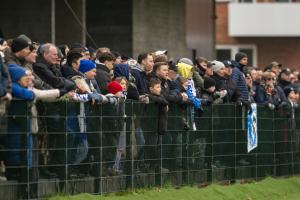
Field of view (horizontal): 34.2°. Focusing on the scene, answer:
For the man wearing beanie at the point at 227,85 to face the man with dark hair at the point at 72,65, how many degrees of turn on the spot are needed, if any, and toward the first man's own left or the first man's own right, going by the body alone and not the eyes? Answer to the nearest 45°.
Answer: approximately 90° to the first man's own right

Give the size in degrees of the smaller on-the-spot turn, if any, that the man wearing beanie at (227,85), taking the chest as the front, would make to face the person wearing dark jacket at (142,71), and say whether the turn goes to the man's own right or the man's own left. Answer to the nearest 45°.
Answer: approximately 90° to the man's own right

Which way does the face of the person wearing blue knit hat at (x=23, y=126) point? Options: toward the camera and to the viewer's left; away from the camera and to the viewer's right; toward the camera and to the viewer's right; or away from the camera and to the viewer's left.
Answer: toward the camera and to the viewer's right

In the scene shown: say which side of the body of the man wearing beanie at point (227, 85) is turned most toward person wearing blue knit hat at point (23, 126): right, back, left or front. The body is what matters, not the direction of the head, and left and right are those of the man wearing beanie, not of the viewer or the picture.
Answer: right

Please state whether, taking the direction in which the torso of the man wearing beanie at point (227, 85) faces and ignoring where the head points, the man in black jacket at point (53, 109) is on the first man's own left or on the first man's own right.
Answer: on the first man's own right

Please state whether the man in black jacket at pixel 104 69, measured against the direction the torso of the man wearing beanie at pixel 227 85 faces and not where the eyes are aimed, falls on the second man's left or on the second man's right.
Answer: on the second man's right
